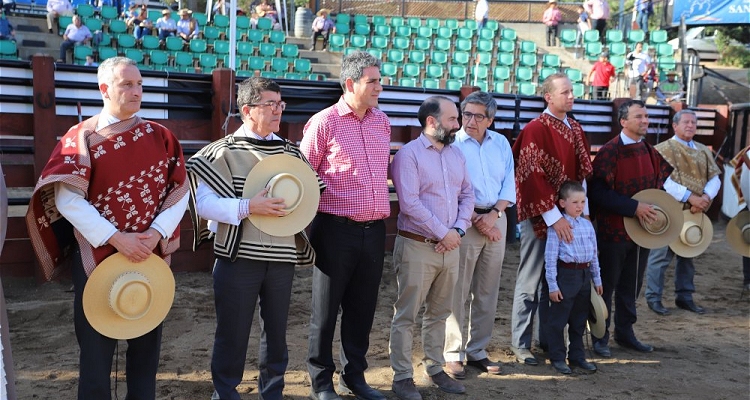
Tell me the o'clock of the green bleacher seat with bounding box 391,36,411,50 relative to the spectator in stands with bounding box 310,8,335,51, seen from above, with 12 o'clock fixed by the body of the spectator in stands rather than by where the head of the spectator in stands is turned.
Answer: The green bleacher seat is roughly at 8 o'clock from the spectator in stands.

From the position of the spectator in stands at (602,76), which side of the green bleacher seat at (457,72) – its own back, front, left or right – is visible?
left

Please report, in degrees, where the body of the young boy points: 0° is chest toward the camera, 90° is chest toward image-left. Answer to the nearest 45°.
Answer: approximately 315°

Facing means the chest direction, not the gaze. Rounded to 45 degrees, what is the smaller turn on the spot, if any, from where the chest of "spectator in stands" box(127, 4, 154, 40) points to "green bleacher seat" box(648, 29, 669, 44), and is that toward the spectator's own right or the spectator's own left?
approximately 90° to the spectator's own left

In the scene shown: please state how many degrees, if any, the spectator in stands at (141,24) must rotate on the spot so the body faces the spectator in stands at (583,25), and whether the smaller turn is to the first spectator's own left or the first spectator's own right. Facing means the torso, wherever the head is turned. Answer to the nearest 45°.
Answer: approximately 90° to the first spectator's own left

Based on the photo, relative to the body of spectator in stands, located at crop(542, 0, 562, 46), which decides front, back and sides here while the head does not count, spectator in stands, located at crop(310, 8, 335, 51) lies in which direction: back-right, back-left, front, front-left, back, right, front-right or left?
front-right

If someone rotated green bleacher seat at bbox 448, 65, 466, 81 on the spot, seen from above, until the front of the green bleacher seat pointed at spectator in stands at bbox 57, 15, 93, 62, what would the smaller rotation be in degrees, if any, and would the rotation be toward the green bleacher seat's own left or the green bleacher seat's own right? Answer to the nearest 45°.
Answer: approximately 45° to the green bleacher seat's own right

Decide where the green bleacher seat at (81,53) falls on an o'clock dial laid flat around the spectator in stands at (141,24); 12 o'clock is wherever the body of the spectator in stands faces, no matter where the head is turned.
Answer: The green bleacher seat is roughly at 1 o'clock from the spectator in stands.

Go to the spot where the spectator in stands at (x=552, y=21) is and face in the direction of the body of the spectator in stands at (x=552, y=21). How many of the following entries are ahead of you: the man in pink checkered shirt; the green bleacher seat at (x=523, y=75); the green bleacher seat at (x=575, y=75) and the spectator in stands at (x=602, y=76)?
4
